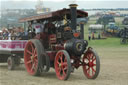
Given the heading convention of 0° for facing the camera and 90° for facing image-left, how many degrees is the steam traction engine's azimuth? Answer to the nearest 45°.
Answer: approximately 315°
